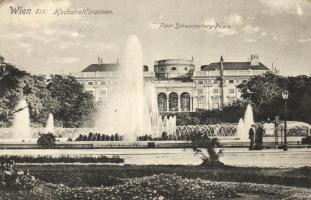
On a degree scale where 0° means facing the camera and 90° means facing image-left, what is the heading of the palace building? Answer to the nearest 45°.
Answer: approximately 0°

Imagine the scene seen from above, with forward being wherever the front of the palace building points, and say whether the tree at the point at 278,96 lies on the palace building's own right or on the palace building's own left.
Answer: on the palace building's own left

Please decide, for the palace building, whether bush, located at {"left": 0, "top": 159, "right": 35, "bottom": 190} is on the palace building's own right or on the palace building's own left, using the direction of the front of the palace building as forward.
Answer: on the palace building's own right

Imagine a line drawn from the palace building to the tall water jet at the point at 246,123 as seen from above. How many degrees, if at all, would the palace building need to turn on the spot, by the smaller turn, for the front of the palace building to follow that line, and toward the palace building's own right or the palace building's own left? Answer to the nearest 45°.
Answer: approximately 45° to the palace building's own left
